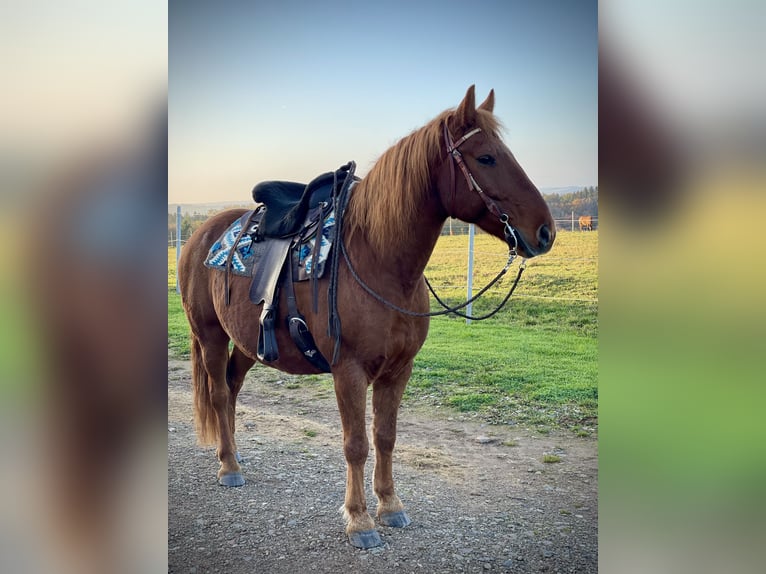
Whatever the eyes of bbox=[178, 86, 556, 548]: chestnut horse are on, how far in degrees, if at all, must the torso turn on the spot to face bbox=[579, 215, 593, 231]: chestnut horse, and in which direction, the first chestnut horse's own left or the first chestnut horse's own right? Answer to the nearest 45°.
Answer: approximately 90° to the first chestnut horse's own left

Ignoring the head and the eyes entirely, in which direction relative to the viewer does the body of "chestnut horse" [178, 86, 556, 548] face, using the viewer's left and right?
facing the viewer and to the right of the viewer

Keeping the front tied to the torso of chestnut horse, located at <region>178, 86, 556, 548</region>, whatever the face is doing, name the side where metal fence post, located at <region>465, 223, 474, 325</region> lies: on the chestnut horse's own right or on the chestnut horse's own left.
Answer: on the chestnut horse's own left
